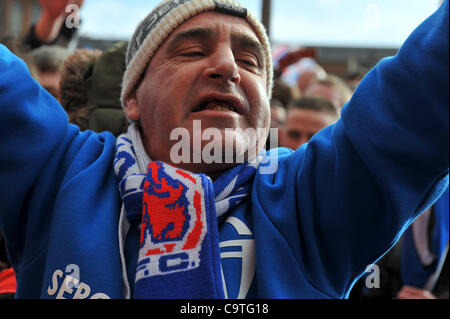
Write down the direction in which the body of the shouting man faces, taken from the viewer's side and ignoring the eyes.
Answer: toward the camera

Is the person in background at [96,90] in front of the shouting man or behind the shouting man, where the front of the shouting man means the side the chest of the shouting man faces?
behind

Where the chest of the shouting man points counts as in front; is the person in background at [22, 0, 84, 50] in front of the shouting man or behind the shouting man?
behind

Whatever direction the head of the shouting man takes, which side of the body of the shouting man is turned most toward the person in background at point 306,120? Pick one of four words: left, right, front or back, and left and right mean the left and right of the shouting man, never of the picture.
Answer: back

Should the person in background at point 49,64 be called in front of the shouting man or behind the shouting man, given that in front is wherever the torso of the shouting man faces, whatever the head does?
behind

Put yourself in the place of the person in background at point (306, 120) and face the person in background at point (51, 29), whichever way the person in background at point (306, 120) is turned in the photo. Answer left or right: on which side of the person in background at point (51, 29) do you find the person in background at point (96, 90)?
left
